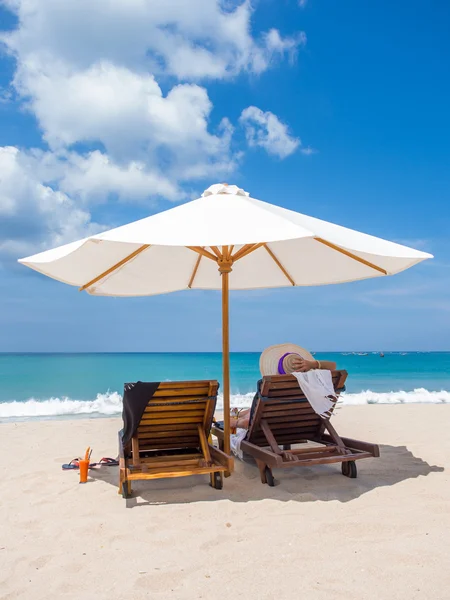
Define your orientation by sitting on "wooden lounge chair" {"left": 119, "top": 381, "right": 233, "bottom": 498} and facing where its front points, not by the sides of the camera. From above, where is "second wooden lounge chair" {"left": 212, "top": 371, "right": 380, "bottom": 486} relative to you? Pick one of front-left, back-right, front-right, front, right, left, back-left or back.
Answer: right

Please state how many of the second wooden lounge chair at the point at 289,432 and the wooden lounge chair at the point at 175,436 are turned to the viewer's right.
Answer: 0

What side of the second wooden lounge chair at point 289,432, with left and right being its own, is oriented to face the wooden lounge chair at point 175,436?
left

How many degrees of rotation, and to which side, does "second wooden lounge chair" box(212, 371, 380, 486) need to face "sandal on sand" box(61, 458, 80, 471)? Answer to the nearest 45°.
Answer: approximately 45° to its left

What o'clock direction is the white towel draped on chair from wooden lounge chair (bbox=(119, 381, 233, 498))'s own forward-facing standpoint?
The white towel draped on chair is roughly at 3 o'clock from the wooden lounge chair.

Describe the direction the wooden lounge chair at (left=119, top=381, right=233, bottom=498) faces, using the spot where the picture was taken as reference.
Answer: facing away from the viewer

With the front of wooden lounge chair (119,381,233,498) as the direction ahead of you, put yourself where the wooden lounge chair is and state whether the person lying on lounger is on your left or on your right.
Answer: on your right

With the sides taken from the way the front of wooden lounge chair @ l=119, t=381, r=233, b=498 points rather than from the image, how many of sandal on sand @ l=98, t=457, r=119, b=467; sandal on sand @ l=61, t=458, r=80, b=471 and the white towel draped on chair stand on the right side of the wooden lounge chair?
1

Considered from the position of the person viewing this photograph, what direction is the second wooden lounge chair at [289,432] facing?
facing away from the viewer and to the left of the viewer

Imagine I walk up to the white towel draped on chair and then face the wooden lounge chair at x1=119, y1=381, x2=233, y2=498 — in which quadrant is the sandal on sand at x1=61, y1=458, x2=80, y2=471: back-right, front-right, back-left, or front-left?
front-right

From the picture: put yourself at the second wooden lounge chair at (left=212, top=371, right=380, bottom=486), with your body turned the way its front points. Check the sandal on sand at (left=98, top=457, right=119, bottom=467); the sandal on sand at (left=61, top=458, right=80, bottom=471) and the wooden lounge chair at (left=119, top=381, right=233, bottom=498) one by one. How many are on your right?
0
